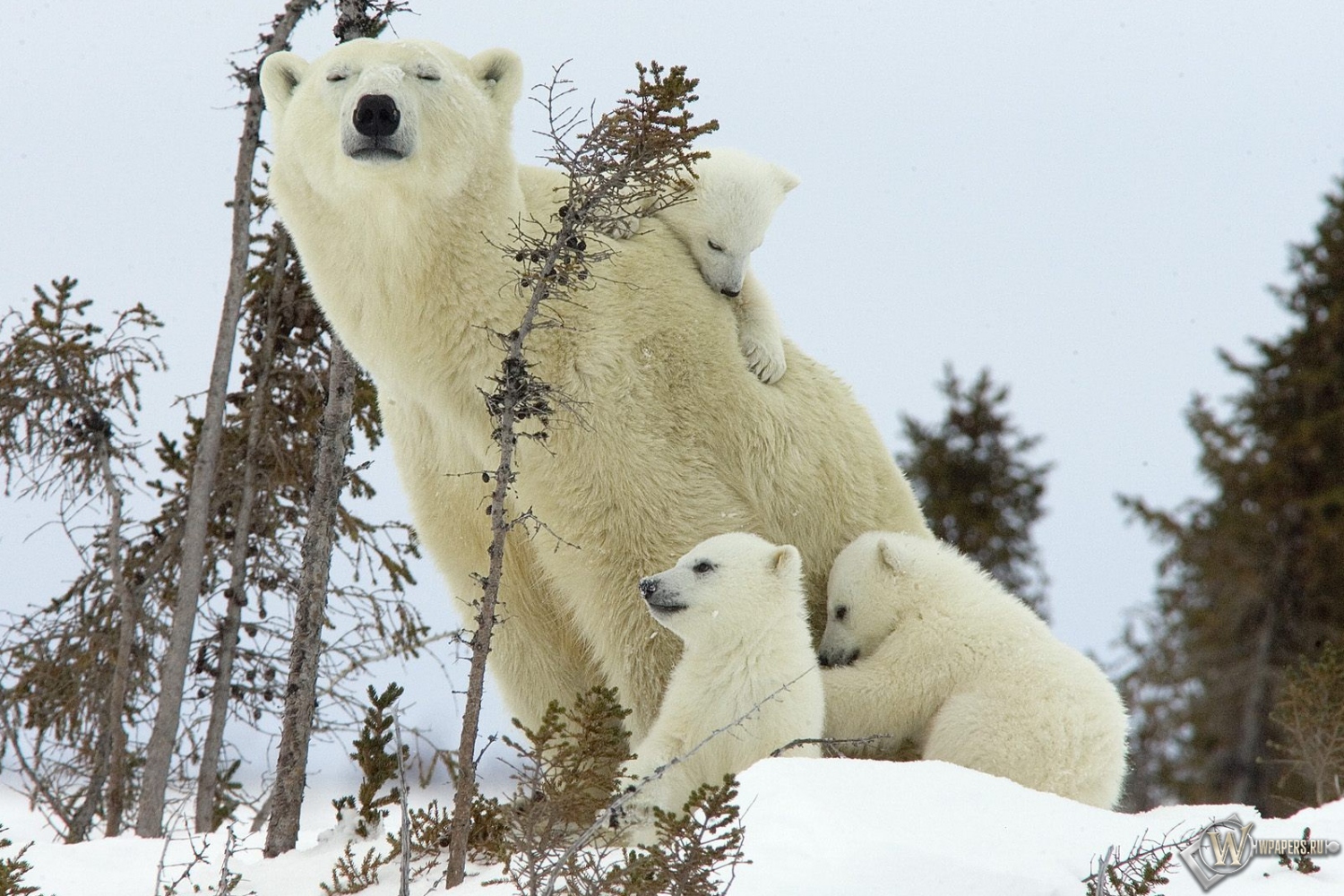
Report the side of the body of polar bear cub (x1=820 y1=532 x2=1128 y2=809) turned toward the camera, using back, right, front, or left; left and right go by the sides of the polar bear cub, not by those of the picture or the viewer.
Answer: left

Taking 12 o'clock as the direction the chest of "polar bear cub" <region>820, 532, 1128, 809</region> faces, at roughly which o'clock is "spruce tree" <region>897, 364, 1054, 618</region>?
The spruce tree is roughly at 3 o'clock from the polar bear cub.

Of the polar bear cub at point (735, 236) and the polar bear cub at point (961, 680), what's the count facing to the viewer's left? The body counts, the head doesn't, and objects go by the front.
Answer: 1

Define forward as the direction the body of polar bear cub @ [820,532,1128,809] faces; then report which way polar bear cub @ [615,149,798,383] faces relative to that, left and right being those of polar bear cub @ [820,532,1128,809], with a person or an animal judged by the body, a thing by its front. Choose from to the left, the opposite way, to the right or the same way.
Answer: to the left

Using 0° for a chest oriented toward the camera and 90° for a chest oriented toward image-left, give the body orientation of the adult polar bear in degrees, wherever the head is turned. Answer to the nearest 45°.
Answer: approximately 45°

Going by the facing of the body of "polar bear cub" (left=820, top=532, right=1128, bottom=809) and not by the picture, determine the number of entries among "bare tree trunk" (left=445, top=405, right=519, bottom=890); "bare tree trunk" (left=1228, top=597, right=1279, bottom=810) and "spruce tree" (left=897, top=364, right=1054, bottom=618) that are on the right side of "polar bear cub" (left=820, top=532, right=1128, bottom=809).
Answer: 2

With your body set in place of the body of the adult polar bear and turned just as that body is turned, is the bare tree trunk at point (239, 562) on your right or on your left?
on your right

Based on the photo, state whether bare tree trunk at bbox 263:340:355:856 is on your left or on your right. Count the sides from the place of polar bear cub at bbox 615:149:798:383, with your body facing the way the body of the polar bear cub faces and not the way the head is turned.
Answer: on your right
